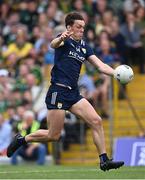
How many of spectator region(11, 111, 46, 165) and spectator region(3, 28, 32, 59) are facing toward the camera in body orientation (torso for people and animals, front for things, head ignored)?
2

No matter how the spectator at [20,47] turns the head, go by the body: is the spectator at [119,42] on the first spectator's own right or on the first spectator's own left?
on the first spectator's own left

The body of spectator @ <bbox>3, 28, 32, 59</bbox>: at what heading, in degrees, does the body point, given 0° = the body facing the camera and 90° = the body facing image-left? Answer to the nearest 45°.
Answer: approximately 0°

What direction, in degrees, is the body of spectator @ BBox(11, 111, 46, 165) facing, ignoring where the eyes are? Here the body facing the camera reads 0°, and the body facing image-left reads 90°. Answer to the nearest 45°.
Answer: approximately 0°

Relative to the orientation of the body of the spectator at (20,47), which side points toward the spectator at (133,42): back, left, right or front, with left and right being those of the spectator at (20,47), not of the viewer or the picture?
left
